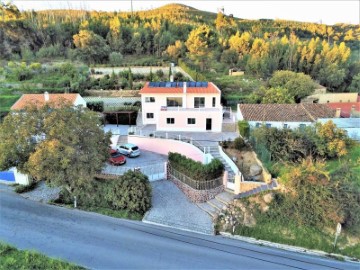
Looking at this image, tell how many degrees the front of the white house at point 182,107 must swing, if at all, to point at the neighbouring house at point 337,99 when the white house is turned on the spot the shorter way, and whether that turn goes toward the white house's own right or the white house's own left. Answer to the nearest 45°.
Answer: approximately 135° to the white house's own left

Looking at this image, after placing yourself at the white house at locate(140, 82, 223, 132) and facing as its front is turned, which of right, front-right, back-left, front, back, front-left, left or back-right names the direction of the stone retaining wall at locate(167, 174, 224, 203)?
front

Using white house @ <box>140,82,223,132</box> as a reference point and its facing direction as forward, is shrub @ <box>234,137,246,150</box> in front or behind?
in front

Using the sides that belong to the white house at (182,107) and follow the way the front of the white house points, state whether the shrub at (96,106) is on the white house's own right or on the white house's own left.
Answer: on the white house's own right

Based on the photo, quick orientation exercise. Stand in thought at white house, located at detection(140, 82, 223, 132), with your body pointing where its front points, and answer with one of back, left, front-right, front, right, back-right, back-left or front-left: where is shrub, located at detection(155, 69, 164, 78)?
back

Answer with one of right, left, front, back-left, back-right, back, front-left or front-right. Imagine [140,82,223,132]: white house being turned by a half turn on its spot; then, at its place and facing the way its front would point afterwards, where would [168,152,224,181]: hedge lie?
back

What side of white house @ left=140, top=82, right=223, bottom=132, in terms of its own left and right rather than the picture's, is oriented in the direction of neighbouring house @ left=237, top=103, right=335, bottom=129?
left

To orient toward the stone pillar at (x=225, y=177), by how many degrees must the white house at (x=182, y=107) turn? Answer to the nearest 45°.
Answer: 0° — it already faces it

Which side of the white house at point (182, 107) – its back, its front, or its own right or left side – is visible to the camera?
front

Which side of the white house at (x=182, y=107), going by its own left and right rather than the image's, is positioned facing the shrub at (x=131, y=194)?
front

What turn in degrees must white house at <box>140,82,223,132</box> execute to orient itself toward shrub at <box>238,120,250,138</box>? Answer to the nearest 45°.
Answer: approximately 45° to its left

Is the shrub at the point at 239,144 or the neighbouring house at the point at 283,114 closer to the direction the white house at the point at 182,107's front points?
the shrub

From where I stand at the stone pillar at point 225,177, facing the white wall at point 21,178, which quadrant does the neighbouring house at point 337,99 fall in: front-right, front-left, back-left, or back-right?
back-right

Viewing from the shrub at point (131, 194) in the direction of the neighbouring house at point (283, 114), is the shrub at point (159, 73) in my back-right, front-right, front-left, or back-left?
front-left

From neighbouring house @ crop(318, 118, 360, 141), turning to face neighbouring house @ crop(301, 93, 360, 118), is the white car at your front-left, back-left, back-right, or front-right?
back-left

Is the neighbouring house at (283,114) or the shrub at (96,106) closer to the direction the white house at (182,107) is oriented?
the neighbouring house

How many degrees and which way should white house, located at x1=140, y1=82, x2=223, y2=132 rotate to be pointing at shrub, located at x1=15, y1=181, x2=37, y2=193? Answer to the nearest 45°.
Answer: approximately 45° to its right
